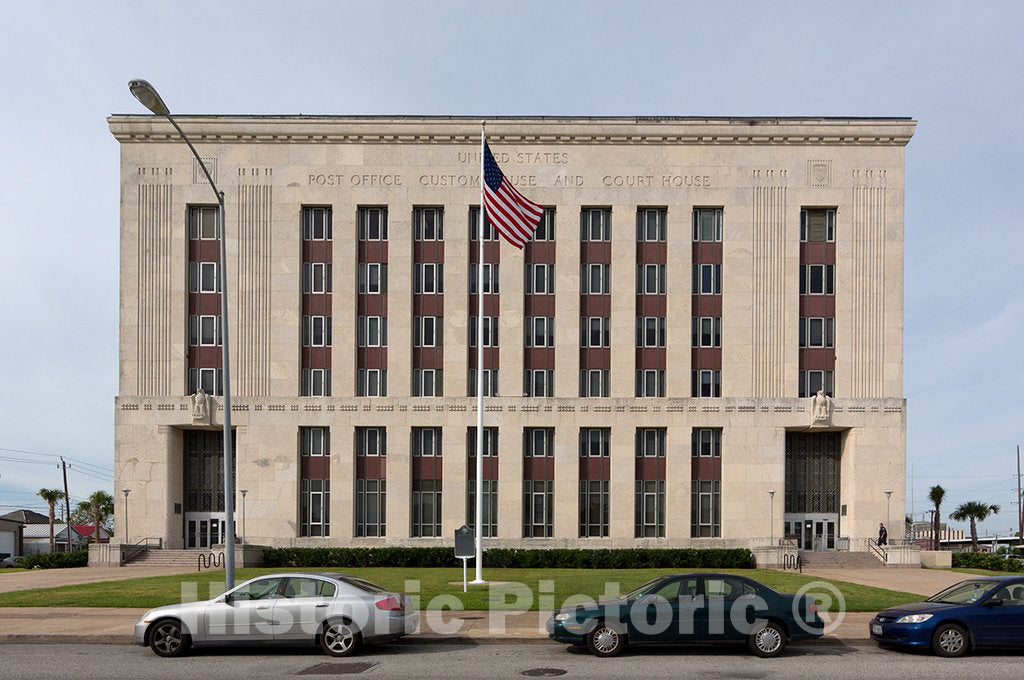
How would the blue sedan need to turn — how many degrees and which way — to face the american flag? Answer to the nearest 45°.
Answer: approximately 90° to its right

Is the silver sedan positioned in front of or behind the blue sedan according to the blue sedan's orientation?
in front

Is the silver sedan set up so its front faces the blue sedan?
no

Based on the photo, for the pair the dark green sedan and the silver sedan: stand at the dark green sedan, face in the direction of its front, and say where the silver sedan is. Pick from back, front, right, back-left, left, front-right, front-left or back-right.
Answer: front

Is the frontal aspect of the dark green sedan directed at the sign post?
no

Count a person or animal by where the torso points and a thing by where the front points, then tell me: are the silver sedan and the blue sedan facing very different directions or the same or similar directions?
same or similar directions

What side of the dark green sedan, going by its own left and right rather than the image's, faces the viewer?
left

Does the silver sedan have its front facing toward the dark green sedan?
no

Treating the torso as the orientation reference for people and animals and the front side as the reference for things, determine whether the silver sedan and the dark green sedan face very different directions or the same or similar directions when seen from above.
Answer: same or similar directions

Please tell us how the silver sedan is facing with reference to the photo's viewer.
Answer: facing to the left of the viewer

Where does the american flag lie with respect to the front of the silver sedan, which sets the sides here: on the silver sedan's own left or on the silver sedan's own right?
on the silver sedan's own right

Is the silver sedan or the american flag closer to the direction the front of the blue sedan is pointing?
the silver sedan
